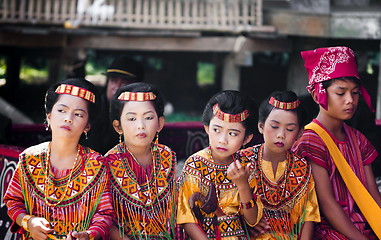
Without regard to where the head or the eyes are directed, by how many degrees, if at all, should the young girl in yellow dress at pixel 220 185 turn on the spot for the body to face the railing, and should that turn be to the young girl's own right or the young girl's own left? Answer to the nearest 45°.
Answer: approximately 180°

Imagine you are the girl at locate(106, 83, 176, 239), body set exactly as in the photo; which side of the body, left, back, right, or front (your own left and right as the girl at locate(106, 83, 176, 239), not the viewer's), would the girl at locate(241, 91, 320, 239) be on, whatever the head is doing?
left

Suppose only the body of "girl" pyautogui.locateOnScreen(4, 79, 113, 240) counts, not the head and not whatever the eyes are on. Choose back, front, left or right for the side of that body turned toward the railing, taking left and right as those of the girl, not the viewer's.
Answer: back

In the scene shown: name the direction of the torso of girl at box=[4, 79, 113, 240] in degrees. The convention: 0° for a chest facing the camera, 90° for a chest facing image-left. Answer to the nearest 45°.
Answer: approximately 0°

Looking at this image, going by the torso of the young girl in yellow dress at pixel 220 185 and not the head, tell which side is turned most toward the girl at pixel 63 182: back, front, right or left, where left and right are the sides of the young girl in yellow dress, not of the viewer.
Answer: right
